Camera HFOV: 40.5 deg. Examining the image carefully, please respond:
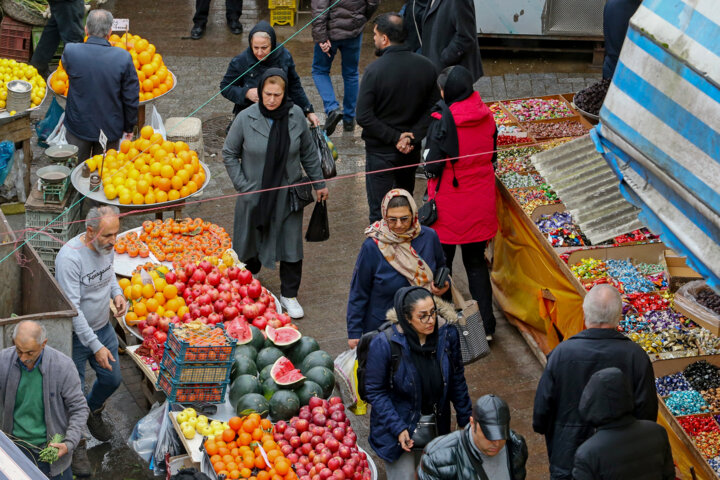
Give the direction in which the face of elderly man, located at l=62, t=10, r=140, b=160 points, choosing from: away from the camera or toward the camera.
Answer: away from the camera

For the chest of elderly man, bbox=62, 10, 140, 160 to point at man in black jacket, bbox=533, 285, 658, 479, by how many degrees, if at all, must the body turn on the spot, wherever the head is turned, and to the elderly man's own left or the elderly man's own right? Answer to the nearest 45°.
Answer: approximately 135° to the elderly man's own right

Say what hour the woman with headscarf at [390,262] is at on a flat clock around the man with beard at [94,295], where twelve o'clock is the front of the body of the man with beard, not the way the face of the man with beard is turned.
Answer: The woman with headscarf is roughly at 11 o'clock from the man with beard.

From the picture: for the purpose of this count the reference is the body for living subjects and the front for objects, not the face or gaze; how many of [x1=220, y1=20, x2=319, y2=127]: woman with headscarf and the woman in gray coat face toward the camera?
2

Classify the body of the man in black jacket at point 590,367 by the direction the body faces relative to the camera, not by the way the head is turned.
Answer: away from the camera

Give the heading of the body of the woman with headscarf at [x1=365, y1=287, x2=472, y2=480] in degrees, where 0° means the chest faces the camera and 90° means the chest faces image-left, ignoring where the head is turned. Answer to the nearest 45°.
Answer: approximately 315°

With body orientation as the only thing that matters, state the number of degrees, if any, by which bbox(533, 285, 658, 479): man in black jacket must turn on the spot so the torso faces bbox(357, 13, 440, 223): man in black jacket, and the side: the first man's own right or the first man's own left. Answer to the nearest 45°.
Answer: approximately 45° to the first man's own left

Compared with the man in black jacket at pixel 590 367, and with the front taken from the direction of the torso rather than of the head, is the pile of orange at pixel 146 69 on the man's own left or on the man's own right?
on the man's own left

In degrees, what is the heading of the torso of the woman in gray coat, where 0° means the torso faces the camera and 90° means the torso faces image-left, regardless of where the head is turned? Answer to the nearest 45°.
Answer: approximately 0°

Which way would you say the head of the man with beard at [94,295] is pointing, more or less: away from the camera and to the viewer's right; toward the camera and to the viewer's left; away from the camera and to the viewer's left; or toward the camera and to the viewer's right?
toward the camera and to the viewer's right
